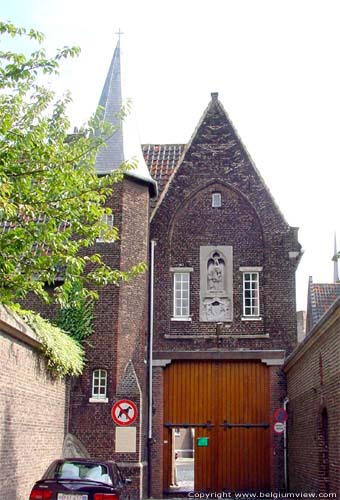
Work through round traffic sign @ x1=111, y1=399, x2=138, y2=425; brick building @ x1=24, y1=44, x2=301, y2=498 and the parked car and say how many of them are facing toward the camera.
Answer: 2

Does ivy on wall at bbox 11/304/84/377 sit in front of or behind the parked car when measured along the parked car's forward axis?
in front

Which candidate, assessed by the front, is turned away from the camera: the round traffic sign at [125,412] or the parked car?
the parked car

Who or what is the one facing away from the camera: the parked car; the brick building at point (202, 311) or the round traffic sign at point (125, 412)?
the parked car

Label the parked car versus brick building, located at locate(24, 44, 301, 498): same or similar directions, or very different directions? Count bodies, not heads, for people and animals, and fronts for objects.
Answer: very different directions

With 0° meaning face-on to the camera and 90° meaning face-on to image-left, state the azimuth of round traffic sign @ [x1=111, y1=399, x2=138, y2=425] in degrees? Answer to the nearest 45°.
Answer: approximately 0°

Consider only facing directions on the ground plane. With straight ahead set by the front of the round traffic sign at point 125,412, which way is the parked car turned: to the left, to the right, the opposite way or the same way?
the opposite way

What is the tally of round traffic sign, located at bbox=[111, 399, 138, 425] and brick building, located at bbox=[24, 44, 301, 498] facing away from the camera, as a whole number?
0

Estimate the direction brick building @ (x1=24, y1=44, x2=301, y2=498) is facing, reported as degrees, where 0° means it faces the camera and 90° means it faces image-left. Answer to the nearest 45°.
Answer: approximately 0°

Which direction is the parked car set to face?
away from the camera
